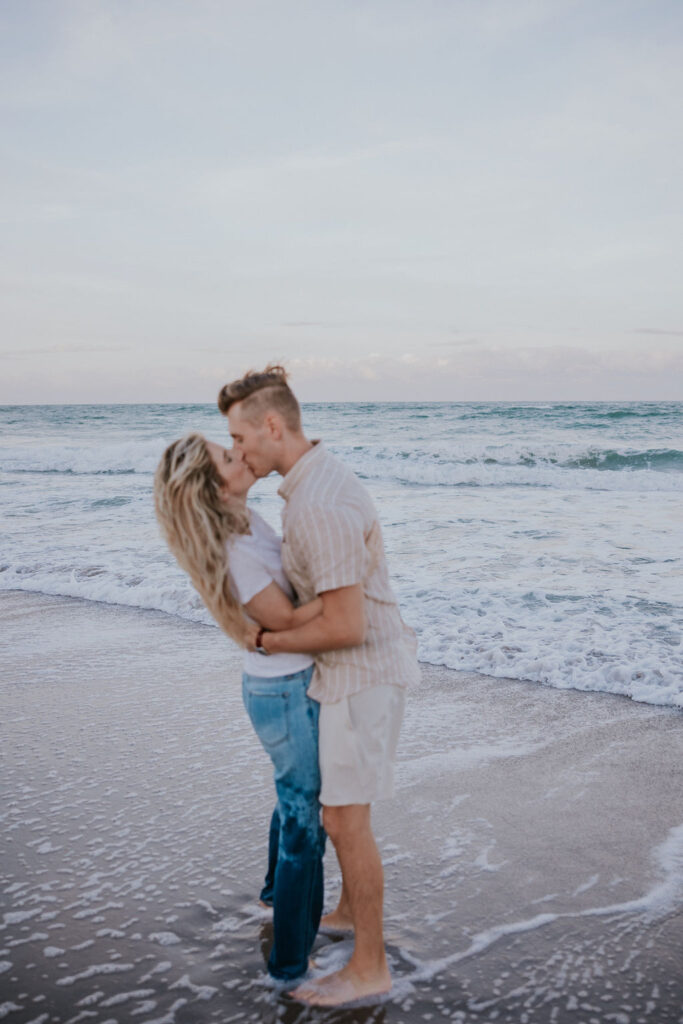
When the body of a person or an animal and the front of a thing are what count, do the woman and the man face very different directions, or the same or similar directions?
very different directions

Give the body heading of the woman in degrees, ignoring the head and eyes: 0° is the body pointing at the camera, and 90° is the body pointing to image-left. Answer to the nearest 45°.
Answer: approximately 270°

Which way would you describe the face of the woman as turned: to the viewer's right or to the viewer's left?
to the viewer's right

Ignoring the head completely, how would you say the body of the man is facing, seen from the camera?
to the viewer's left

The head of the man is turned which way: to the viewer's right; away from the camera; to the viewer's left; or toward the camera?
to the viewer's left
